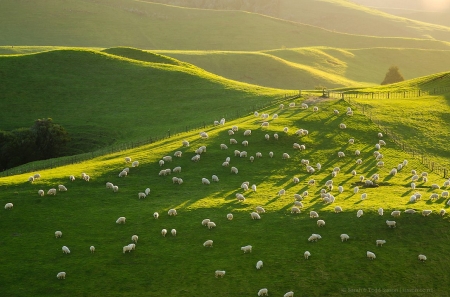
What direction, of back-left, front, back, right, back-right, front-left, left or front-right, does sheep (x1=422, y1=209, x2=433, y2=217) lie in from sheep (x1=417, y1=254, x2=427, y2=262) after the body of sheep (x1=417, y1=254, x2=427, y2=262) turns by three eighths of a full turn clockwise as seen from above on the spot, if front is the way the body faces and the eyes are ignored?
front-left

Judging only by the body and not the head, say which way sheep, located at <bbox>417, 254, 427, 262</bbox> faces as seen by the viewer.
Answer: to the viewer's left

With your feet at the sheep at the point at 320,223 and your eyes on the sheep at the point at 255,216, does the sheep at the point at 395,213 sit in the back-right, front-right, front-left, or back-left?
back-right

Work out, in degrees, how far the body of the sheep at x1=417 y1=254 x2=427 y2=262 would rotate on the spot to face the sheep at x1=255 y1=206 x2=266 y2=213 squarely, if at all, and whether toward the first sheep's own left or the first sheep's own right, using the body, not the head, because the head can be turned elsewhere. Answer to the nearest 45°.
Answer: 0° — it already faces it

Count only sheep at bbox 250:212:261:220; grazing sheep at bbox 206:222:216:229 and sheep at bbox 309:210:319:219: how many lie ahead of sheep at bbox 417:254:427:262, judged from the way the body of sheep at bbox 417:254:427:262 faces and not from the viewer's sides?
3
